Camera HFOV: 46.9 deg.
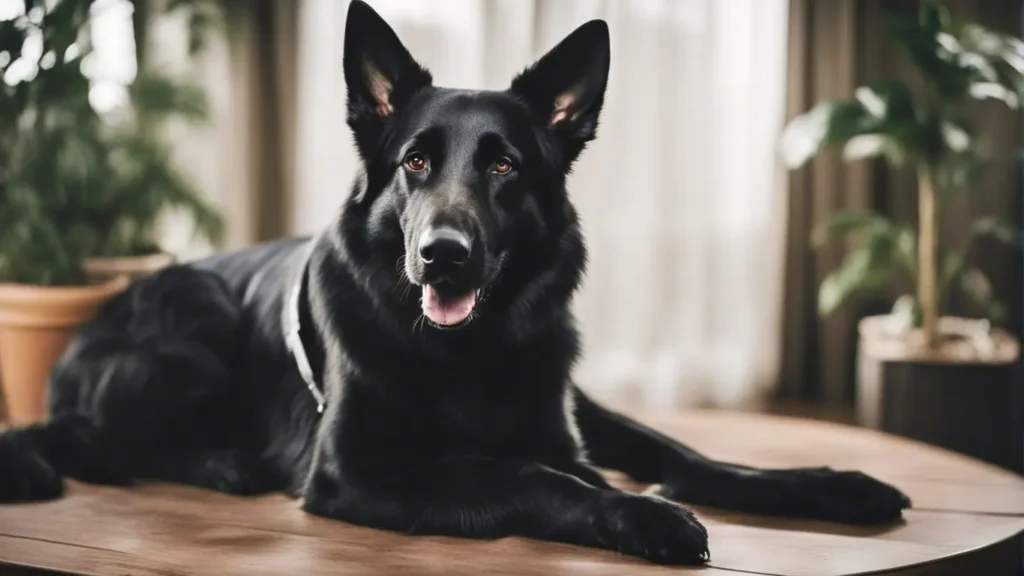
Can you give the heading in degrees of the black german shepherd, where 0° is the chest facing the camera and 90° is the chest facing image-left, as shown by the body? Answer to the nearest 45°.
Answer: approximately 315°

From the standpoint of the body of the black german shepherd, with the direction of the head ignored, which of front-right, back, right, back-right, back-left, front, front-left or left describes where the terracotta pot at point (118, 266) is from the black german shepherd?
back

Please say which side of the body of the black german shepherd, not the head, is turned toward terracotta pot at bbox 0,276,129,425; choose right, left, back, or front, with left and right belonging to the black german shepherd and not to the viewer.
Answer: back

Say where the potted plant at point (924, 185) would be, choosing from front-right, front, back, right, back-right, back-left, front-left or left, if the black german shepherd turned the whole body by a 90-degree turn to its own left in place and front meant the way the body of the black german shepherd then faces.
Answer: front

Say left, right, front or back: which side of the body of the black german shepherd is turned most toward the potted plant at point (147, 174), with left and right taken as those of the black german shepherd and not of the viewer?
back

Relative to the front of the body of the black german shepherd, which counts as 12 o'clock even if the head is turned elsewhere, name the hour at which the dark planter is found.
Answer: The dark planter is roughly at 9 o'clock from the black german shepherd.

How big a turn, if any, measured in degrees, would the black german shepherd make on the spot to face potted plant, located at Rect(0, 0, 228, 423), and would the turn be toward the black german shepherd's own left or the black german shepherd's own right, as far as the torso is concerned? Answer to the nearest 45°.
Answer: approximately 180°
